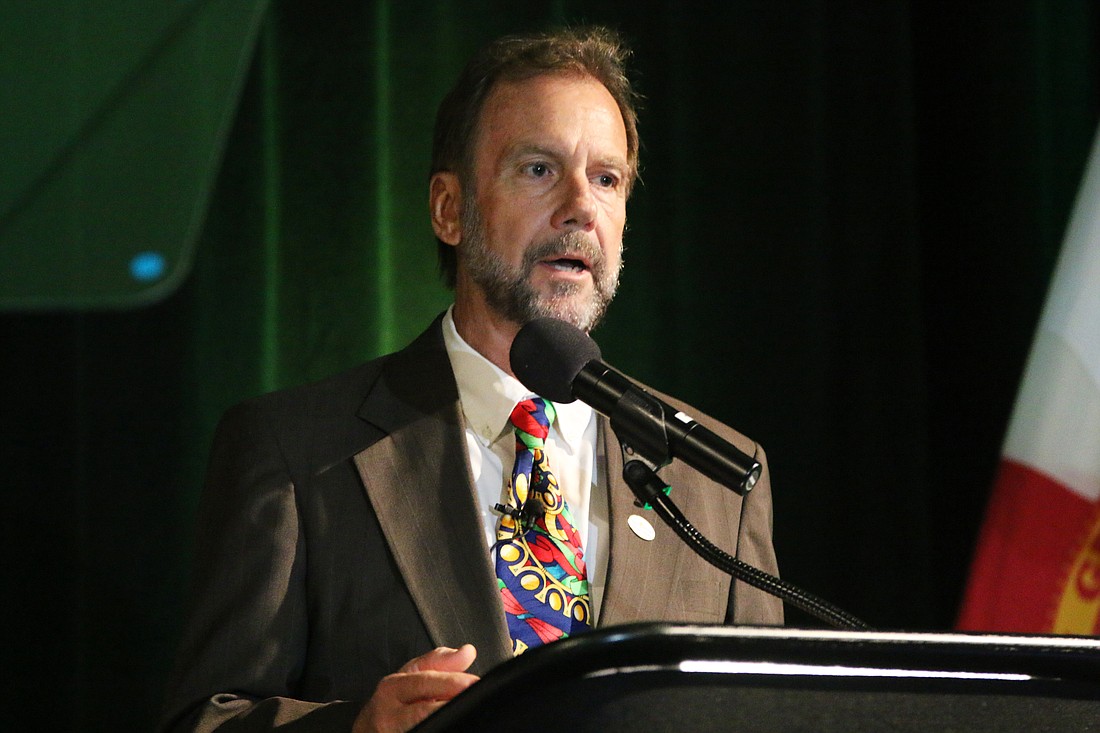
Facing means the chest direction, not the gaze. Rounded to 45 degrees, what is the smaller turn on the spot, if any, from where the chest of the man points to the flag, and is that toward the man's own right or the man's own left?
approximately 90° to the man's own left

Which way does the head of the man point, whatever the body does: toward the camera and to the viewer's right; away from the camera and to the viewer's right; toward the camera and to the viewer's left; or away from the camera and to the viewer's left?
toward the camera and to the viewer's right
